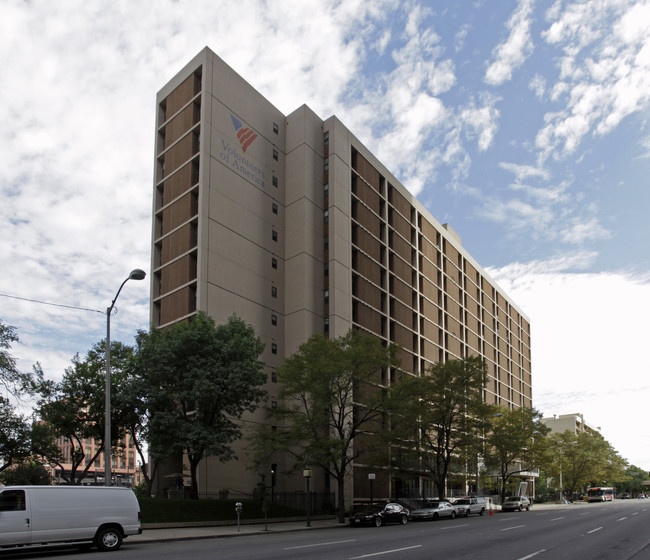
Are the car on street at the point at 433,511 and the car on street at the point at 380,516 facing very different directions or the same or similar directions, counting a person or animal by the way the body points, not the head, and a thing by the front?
same or similar directions

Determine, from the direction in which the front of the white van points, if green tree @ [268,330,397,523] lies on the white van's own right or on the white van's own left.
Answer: on the white van's own right

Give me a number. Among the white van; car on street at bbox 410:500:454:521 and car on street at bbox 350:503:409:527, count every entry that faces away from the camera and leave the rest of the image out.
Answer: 0

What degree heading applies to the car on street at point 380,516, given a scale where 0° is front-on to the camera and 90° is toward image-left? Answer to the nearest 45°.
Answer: approximately 45°

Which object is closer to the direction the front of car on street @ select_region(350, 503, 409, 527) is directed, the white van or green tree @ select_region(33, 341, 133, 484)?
the white van

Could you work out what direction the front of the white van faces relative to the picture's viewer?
facing to the left of the viewer

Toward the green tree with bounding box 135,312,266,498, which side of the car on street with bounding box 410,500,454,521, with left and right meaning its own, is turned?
front

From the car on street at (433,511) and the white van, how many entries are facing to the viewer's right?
0

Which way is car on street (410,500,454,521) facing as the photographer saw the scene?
facing the viewer and to the left of the viewer

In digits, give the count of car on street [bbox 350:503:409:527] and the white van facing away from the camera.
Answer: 0

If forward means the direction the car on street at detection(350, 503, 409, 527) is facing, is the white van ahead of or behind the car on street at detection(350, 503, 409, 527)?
ahead
